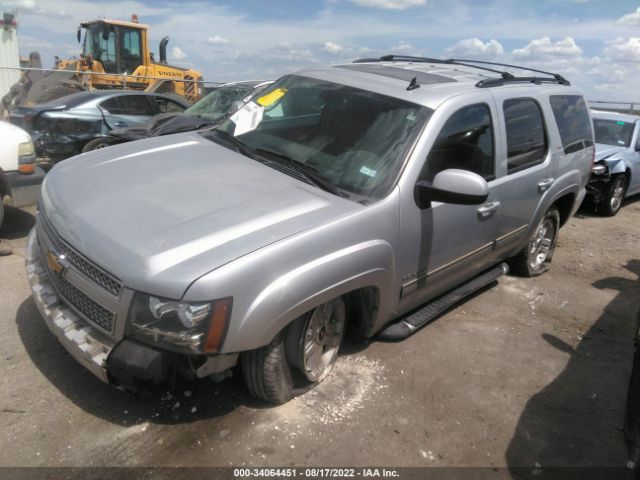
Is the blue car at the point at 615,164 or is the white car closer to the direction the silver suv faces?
the white car

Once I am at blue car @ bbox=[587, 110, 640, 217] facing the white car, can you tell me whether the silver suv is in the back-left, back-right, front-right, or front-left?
front-left

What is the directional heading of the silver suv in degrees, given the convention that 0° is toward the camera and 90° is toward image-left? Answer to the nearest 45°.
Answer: approximately 45°

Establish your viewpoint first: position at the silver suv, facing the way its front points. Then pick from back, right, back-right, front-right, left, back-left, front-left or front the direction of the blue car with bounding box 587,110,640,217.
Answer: back

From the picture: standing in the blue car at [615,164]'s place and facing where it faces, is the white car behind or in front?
in front

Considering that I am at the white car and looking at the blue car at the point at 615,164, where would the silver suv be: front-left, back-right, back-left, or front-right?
front-right

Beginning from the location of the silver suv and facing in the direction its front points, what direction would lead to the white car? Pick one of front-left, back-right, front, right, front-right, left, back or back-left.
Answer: right

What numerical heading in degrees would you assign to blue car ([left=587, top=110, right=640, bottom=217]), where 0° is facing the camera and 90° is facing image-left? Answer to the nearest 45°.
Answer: approximately 45°
